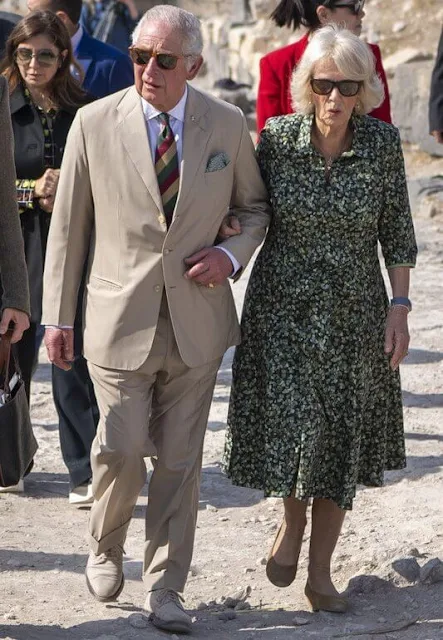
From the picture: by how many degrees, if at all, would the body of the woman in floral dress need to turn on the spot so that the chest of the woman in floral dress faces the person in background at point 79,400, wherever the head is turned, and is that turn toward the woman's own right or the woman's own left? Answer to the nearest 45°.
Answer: approximately 135° to the woman's own right

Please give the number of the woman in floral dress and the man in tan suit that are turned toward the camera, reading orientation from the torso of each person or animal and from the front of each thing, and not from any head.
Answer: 2

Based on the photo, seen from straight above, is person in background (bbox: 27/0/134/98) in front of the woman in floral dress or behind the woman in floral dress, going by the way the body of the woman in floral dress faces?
behind

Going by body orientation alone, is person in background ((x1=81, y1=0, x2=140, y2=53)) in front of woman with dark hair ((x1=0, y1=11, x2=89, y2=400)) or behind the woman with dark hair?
behind

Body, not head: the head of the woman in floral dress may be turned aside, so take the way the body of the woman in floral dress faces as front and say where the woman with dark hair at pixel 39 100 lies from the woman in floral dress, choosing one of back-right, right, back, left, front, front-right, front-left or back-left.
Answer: back-right

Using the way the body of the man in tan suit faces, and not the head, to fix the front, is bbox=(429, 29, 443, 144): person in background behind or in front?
behind
